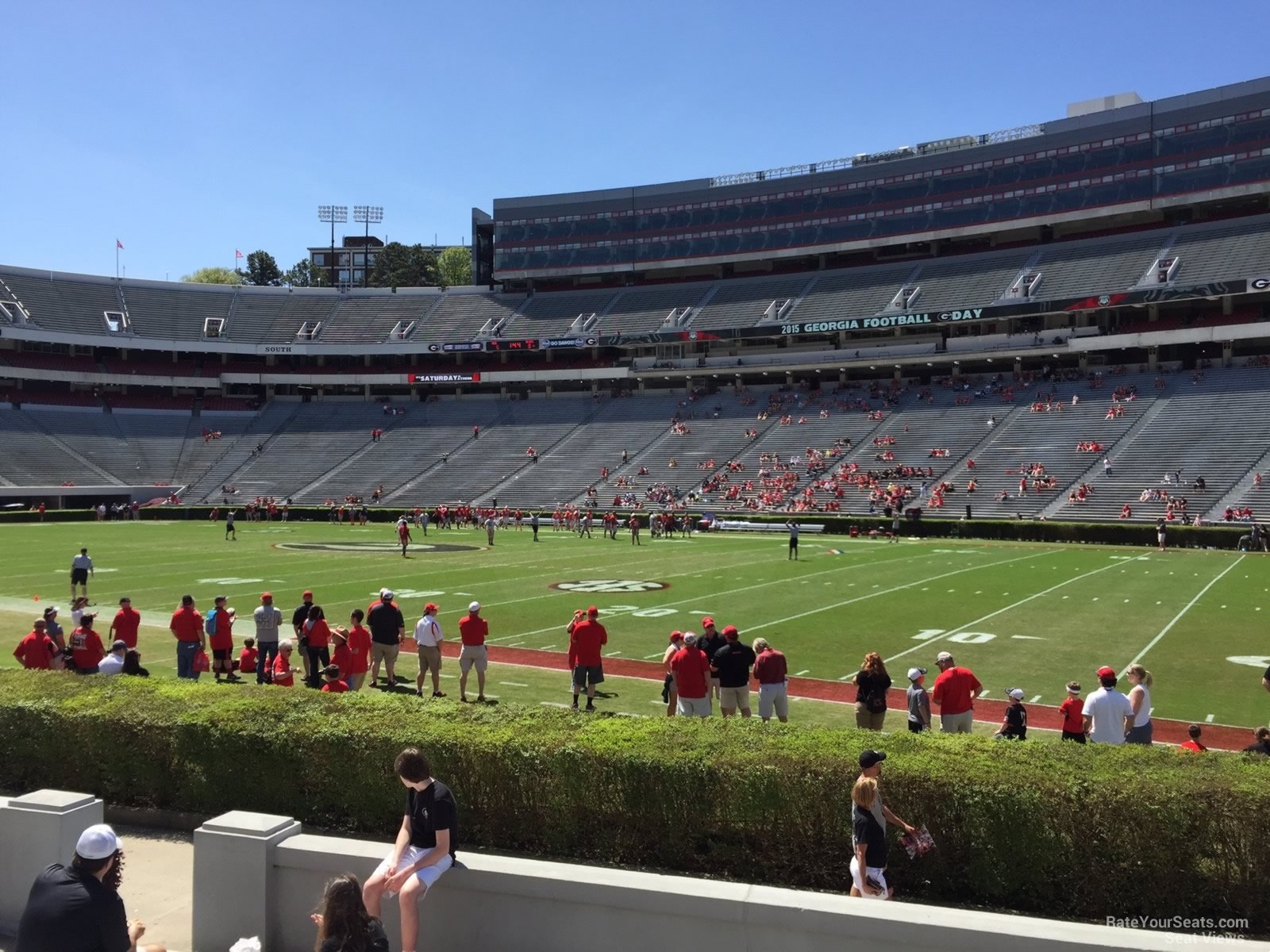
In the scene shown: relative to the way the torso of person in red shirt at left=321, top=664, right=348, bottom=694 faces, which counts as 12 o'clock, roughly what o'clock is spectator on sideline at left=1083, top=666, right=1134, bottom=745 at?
The spectator on sideline is roughly at 4 o'clock from the person in red shirt.

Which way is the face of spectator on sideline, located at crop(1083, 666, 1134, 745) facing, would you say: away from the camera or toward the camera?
away from the camera

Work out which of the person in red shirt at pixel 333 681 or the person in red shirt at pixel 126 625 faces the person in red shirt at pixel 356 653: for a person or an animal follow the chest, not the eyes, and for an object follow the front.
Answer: the person in red shirt at pixel 333 681

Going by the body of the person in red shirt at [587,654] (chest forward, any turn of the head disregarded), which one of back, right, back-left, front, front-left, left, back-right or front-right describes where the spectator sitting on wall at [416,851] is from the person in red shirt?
back

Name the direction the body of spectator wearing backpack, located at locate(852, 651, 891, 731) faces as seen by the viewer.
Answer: away from the camera

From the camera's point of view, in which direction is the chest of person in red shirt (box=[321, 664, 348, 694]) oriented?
away from the camera

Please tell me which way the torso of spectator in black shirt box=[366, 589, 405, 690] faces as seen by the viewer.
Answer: away from the camera

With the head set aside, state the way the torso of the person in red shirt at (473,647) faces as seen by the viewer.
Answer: away from the camera

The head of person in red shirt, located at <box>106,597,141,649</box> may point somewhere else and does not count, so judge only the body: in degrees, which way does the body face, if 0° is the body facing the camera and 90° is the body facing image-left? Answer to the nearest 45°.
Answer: approximately 180°

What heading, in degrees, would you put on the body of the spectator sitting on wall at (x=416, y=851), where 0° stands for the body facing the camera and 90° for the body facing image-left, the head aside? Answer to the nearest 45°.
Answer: approximately 45°
